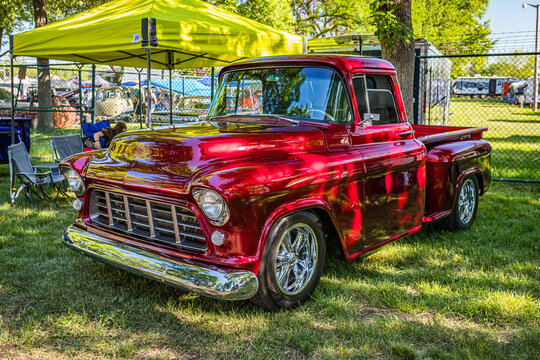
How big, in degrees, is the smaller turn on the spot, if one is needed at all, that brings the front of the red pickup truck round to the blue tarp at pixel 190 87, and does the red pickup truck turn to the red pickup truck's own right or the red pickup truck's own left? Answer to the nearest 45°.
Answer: approximately 135° to the red pickup truck's own right

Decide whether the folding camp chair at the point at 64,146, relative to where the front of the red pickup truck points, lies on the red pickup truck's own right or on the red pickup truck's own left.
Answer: on the red pickup truck's own right

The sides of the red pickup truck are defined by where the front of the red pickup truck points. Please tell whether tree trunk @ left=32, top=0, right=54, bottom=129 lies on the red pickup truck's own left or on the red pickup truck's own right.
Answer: on the red pickup truck's own right

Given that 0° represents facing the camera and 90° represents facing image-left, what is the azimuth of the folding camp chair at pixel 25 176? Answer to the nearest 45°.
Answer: approximately 315°

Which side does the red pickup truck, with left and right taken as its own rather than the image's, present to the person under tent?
right

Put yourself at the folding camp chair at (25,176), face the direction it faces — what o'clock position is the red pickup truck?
The red pickup truck is roughly at 1 o'clock from the folding camp chair.

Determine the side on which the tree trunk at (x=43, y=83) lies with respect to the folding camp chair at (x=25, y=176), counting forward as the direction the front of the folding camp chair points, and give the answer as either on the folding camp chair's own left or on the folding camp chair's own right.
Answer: on the folding camp chair's own left

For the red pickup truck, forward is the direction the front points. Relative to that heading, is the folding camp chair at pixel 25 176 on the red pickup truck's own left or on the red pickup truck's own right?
on the red pickup truck's own right

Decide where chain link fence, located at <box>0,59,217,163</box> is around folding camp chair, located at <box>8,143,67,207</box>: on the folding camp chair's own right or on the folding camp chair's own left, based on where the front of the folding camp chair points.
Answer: on the folding camp chair's own left
